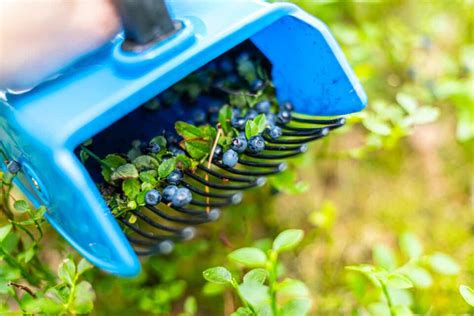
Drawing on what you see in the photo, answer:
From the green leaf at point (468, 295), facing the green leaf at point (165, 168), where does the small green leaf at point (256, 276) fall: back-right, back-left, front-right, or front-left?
front-left

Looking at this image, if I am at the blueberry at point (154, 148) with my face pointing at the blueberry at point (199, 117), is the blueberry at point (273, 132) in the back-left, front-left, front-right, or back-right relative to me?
front-right

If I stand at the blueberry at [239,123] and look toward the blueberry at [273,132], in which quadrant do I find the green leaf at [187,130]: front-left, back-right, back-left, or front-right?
back-right
